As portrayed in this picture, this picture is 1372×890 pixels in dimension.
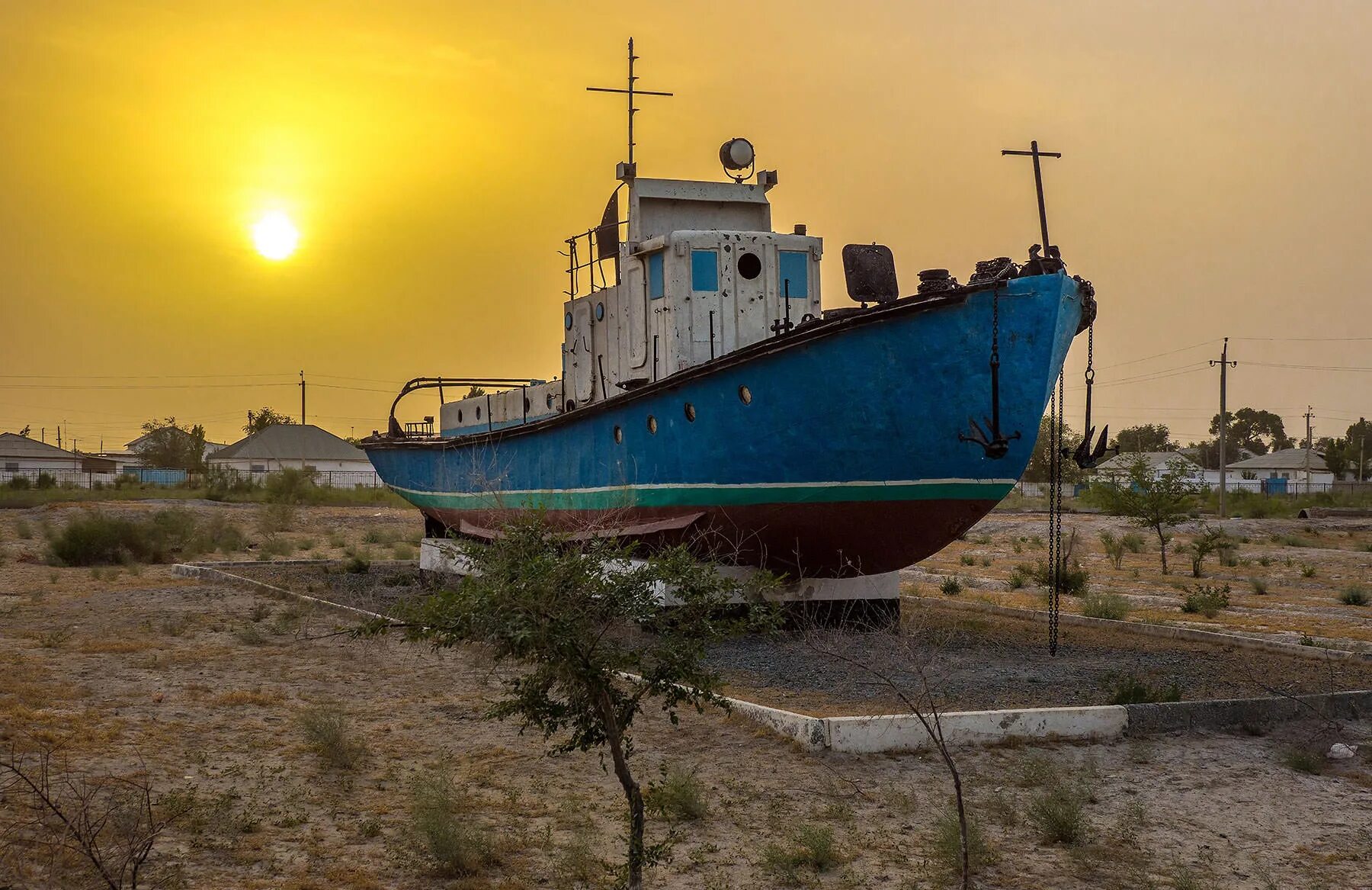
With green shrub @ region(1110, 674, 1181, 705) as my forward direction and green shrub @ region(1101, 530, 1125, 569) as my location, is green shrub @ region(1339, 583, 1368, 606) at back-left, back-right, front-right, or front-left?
front-left

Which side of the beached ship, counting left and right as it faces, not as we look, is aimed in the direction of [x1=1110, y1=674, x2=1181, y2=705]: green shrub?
front

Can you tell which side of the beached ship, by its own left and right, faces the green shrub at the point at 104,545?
back

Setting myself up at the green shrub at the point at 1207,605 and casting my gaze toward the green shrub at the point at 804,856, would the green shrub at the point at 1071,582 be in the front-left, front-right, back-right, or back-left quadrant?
back-right

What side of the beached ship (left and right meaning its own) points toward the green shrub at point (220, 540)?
back

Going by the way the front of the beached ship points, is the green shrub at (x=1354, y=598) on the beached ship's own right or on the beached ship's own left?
on the beached ship's own left

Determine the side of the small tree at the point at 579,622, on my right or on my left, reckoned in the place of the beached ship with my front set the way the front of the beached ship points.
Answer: on my right

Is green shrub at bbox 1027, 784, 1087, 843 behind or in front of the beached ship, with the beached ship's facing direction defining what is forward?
in front

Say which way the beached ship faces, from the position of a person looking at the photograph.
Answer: facing the viewer and to the right of the viewer

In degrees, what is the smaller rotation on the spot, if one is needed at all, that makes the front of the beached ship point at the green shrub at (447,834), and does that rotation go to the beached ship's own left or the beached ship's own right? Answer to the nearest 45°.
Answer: approximately 45° to the beached ship's own right

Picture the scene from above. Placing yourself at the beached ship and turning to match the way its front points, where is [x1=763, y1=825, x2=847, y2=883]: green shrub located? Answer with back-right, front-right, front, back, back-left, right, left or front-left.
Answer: front-right
